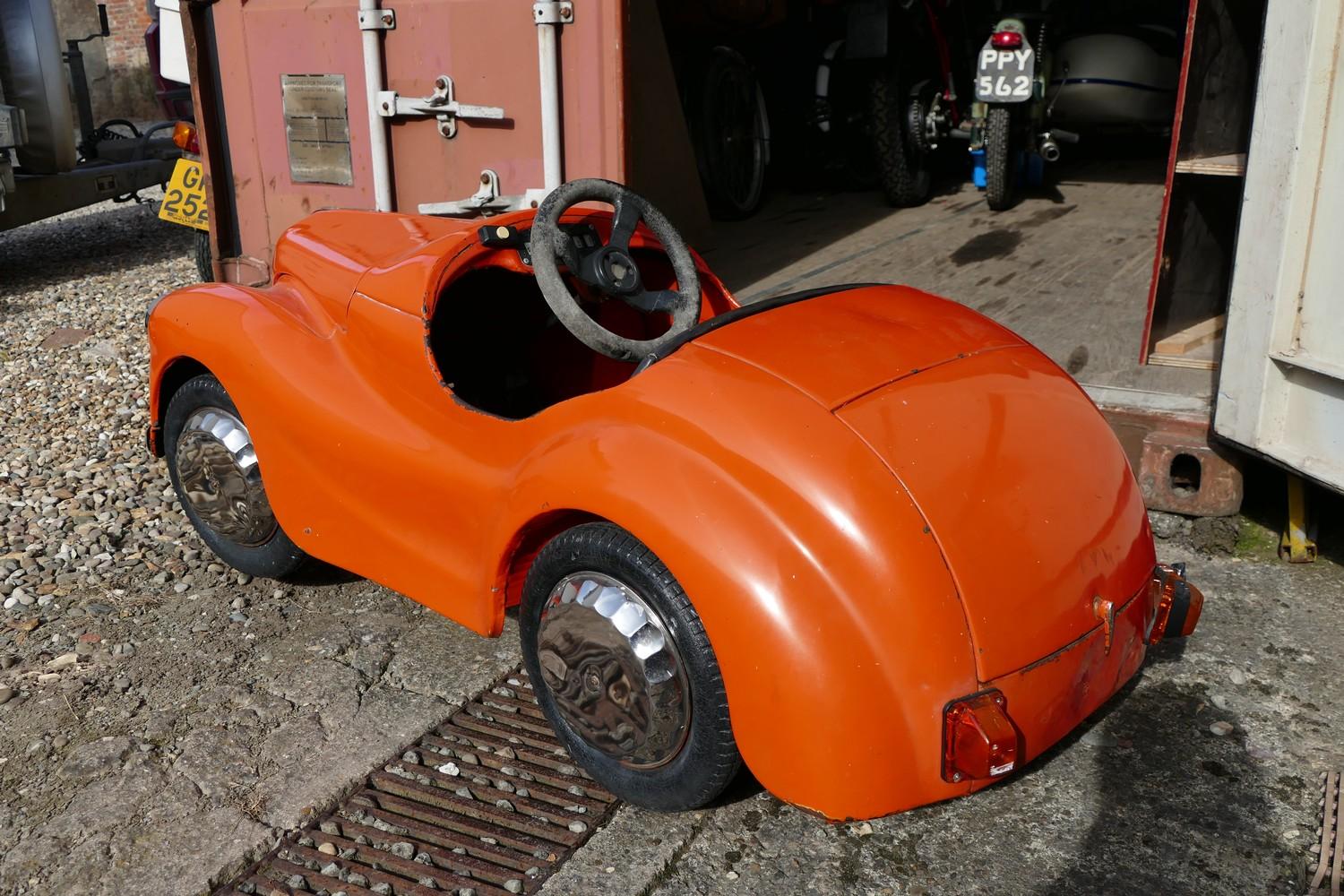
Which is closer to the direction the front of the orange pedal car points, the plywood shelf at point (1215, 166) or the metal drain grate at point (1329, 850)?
the plywood shelf

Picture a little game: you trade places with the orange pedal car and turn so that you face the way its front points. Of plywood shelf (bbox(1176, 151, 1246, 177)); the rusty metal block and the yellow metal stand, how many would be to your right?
3

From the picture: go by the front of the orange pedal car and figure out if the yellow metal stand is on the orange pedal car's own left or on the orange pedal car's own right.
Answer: on the orange pedal car's own right

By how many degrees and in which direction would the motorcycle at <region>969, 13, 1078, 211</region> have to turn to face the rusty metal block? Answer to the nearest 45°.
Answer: approximately 180°

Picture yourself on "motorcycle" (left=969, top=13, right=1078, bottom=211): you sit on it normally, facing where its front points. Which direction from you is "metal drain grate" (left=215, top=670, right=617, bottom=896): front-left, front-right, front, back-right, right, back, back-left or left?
back

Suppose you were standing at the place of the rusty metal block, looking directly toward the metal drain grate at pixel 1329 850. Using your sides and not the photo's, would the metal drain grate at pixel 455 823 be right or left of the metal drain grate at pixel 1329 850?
right

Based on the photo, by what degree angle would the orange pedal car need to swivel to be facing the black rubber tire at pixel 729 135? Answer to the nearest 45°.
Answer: approximately 45° to its right

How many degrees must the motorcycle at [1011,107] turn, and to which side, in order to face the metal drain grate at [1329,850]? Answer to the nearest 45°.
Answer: approximately 180°

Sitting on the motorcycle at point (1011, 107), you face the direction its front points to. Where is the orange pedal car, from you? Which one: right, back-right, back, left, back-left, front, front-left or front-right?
back

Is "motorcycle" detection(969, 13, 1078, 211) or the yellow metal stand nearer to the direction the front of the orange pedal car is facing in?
the motorcycle

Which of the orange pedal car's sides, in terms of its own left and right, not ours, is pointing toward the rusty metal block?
right

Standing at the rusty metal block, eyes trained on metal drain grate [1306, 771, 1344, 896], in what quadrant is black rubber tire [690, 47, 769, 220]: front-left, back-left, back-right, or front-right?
back-right

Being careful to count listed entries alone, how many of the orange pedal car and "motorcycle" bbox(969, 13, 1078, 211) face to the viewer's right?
0

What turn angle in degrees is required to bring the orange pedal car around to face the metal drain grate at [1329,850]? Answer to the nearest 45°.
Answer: approximately 135° to its right

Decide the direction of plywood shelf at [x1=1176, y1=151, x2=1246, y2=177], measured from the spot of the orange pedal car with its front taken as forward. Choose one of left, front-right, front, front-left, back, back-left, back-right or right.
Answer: right

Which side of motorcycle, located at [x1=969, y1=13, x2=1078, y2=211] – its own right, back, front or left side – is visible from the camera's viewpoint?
back

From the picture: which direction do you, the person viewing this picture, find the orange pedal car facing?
facing away from the viewer and to the left of the viewer
